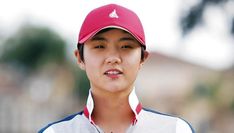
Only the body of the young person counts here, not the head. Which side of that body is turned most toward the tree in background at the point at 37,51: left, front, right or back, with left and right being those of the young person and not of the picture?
back

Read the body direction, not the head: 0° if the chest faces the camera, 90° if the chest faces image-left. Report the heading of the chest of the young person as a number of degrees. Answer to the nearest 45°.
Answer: approximately 0°

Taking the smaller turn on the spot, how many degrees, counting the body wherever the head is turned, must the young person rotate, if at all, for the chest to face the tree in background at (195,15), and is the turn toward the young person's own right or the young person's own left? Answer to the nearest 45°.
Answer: approximately 180°
